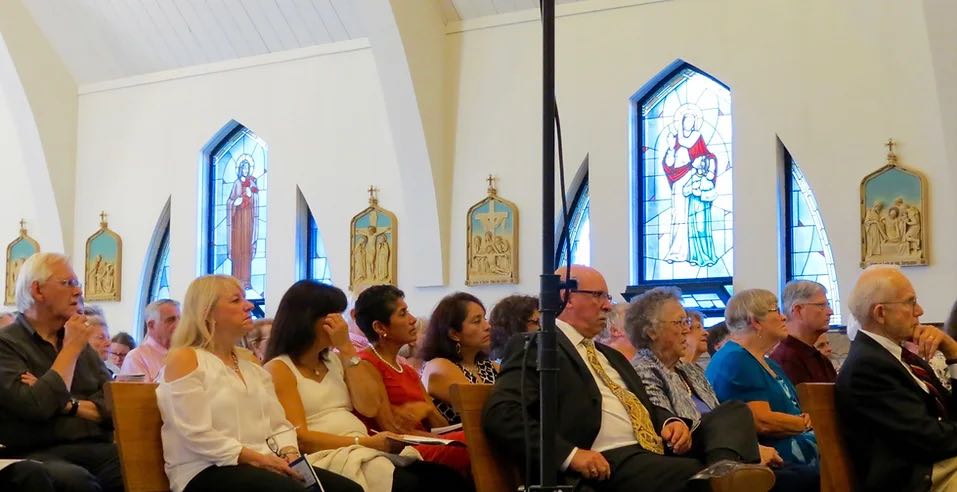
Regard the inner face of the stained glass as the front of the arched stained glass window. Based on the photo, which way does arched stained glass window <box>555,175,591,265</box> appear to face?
toward the camera

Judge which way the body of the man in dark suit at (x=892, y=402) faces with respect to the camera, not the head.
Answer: to the viewer's right

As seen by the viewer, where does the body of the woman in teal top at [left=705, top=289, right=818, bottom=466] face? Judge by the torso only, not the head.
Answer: to the viewer's right

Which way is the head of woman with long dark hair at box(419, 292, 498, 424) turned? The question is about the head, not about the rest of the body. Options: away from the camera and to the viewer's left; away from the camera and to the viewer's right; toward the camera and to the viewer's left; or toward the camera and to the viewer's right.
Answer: toward the camera and to the viewer's right
